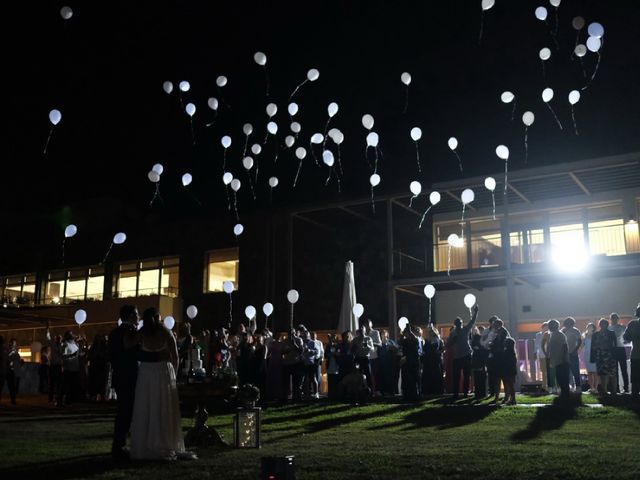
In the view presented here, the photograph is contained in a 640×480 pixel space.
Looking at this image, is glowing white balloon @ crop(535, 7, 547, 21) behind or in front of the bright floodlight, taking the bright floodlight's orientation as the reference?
in front

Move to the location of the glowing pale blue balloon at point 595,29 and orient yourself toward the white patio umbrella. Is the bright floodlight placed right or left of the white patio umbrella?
right

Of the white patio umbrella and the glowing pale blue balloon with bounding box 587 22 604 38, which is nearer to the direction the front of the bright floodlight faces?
the glowing pale blue balloon

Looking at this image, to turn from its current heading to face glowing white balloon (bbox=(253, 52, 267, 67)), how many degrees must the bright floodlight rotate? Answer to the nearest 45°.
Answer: approximately 45° to its right

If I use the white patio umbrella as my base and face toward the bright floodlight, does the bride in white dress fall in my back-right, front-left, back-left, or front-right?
back-right

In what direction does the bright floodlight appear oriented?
toward the camera

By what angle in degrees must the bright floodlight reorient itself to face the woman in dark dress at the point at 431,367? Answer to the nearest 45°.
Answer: approximately 45° to its right

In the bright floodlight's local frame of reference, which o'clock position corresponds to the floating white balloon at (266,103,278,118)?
The floating white balloon is roughly at 2 o'clock from the bright floodlight.

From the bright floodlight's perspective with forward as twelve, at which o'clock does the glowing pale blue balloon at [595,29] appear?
The glowing pale blue balloon is roughly at 12 o'clock from the bright floodlight.

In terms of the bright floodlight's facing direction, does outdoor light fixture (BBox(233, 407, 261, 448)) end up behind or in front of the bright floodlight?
in front

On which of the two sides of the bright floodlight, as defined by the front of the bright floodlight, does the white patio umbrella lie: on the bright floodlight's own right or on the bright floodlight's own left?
on the bright floodlight's own right

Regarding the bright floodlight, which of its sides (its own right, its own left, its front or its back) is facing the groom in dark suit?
front

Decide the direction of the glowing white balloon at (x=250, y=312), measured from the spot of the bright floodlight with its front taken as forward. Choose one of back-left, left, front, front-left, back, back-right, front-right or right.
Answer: right

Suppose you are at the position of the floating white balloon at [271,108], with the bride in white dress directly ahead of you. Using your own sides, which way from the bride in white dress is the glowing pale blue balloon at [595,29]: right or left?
left
